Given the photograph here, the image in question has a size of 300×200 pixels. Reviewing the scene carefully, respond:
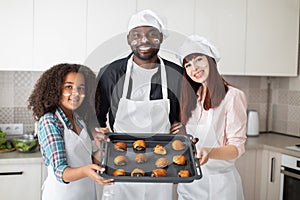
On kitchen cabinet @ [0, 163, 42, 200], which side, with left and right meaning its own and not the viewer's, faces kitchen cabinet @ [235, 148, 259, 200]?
left

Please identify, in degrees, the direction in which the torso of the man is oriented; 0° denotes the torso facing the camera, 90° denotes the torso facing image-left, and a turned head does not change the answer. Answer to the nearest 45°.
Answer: approximately 0°

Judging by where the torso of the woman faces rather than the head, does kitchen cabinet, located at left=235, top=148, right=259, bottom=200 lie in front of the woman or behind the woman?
behind

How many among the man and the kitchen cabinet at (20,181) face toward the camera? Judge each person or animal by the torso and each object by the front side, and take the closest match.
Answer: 2

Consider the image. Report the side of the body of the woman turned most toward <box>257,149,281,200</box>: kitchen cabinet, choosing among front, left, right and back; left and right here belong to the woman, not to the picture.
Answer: back
